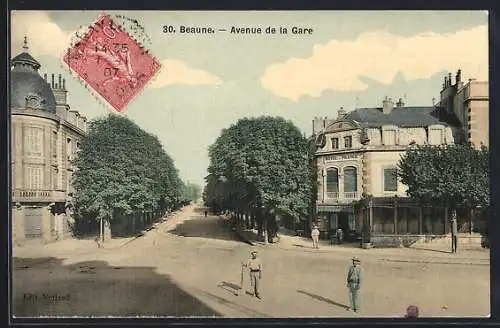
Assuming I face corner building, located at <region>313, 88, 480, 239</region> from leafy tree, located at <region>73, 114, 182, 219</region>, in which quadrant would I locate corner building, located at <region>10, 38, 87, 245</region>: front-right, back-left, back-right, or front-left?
back-right
